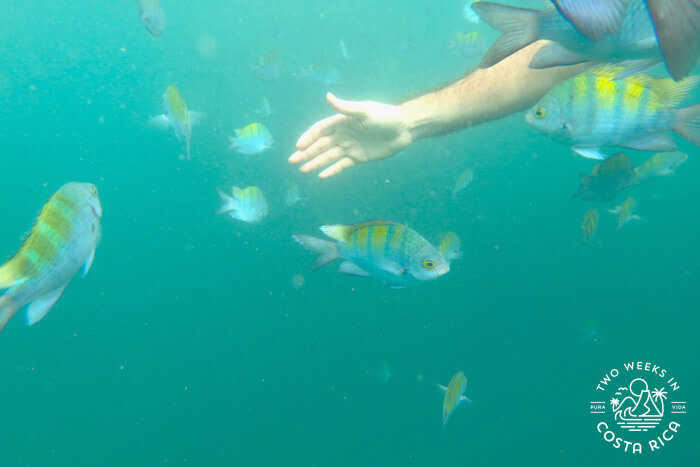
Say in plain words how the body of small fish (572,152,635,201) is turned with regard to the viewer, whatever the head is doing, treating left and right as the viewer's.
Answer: facing to the right of the viewer

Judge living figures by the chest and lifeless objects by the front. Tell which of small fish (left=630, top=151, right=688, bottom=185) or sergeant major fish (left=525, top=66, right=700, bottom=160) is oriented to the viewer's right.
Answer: the small fish

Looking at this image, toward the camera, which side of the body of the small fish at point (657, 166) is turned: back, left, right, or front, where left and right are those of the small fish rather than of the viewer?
right

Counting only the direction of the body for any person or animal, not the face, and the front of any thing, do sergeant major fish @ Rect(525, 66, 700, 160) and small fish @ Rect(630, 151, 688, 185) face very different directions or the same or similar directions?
very different directions

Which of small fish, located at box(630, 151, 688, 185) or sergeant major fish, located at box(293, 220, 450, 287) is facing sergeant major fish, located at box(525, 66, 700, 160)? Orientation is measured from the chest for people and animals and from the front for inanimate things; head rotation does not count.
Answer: sergeant major fish, located at box(293, 220, 450, 287)

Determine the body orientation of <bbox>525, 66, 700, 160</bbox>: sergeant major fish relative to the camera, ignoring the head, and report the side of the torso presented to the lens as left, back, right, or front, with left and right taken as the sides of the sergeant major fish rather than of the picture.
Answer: left

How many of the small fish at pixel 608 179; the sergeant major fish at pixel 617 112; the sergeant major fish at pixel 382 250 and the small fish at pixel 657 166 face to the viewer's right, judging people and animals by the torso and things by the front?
3

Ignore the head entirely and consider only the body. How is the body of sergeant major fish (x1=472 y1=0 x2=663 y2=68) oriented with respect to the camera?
to the viewer's right

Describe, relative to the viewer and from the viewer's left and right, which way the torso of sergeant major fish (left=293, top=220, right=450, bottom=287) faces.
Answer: facing to the right of the viewer

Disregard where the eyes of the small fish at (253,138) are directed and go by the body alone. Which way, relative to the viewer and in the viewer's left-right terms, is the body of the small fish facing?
facing to the right of the viewer

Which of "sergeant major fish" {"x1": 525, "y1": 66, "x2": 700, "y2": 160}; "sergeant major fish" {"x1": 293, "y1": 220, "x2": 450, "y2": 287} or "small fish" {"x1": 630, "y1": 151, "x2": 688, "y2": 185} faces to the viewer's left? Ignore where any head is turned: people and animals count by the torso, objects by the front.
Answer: "sergeant major fish" {"x1": 525, "y1": 66, "x2": 700, "y2": 160}
